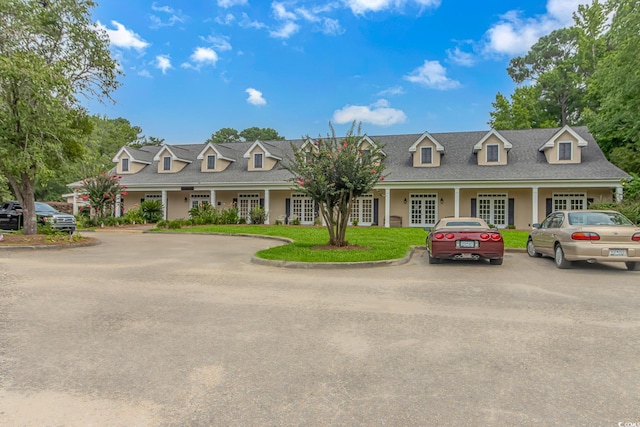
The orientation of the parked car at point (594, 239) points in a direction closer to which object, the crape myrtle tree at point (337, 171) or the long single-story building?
the long single-story building

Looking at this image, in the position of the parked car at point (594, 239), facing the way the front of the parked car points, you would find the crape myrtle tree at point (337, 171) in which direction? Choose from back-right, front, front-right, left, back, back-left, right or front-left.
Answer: front-left

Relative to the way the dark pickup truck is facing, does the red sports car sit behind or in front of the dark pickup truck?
in front

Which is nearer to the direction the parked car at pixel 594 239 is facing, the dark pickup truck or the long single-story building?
the long single-story building

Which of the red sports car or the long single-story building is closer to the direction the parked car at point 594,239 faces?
the long single-story building

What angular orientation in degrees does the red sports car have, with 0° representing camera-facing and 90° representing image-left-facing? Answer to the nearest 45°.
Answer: approximately 180°

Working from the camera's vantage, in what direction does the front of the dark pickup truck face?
facing the viewer and to the right of the viewer

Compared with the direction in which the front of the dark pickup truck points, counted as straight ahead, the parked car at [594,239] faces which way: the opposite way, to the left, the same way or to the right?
to the left

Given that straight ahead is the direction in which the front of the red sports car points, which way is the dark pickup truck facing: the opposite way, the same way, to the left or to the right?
to the right

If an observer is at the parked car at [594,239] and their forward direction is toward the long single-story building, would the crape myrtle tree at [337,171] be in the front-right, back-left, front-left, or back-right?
front-left

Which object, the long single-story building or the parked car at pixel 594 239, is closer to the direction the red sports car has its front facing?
the long single-story building

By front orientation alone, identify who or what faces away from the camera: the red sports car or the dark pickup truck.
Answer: the red sports car

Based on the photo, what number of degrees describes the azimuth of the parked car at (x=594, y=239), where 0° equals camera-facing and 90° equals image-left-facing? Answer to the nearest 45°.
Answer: approximately 135°

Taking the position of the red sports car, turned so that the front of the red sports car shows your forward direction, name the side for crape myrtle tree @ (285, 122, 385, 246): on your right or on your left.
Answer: on your left

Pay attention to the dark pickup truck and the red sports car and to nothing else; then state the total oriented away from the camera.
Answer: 1
